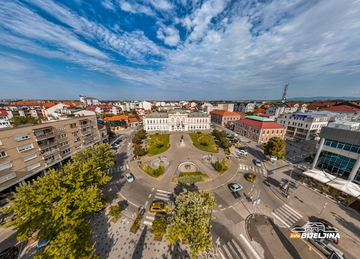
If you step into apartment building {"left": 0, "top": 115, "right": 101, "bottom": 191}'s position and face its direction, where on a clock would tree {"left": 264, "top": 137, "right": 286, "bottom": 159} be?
The tree is roughly at 12 o'clock from the apartment building.

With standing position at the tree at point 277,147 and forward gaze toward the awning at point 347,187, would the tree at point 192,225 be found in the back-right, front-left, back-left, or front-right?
front-right

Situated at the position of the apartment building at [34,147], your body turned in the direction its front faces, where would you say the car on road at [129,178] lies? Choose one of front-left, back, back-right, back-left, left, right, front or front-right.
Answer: front

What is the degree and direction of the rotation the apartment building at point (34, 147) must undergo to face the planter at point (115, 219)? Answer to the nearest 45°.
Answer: approximately 45° to its right

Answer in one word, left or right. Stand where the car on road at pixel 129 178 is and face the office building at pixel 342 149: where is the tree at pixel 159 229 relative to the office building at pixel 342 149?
right

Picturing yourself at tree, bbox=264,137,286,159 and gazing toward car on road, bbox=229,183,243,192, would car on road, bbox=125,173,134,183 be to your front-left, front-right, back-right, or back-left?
front-right

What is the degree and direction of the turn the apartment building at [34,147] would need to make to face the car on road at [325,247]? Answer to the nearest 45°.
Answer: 0° — it already faces it

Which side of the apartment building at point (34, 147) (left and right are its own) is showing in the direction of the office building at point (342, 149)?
front

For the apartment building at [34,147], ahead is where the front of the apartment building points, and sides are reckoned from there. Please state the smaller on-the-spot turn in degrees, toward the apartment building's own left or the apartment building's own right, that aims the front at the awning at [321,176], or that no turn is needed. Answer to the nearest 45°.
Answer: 0° — it already faces it

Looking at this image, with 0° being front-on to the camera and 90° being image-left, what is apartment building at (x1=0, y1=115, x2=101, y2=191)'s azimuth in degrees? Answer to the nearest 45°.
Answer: approximately 315°

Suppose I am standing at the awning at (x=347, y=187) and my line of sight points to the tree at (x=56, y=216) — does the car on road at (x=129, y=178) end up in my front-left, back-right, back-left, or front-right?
front-right

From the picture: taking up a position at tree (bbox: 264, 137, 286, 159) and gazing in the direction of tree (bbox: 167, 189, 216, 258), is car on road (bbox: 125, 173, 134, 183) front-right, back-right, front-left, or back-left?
front-right

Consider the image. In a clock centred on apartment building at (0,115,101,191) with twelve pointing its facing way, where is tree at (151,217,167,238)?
The tree is roughly at 1 o'clock from the apartment building.

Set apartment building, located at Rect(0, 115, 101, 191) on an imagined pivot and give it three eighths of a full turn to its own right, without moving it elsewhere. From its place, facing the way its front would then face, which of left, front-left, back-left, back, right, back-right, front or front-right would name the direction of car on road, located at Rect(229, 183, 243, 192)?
back-left

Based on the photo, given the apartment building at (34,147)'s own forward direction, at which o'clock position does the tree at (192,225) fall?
The tree is roughly at 1 o'clock from the apartment building.

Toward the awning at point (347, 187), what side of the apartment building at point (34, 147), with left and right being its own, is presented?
front

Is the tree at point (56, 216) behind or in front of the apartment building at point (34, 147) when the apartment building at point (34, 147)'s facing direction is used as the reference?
in front
